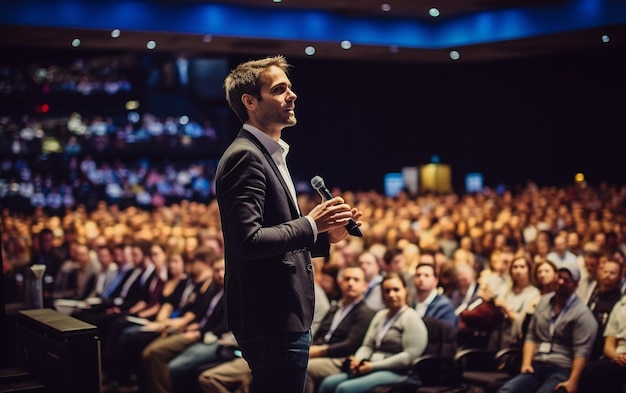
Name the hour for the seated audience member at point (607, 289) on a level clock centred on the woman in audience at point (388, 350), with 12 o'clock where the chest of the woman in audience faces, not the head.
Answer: The seated audience member is roughly at 7 o'clock from the woman in audience.

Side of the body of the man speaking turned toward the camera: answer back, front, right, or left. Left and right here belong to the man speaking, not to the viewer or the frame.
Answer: right

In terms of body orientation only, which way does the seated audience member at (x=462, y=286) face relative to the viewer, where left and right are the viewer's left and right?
facing the viewer and to the left of the viewer

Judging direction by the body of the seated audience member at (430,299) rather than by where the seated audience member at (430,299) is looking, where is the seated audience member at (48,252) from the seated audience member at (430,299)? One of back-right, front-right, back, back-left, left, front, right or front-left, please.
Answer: right

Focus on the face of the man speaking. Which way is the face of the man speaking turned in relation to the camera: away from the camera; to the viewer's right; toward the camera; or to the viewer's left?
to the viewer's right

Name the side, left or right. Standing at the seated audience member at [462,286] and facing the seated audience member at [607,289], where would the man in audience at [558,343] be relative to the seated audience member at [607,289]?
right

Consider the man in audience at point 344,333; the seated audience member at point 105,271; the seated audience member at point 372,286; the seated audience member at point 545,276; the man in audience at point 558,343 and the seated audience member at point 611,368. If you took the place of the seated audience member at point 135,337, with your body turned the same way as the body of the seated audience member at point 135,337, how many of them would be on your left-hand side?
5

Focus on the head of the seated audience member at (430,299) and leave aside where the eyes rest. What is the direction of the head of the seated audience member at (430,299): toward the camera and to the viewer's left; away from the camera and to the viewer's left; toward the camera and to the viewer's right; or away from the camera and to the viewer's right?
toward the camera and to the viewer's left
